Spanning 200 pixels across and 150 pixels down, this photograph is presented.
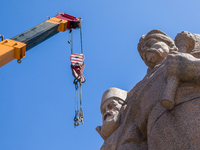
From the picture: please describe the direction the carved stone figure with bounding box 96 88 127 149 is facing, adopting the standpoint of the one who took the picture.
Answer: facing the viewer and to the left of the viewer
